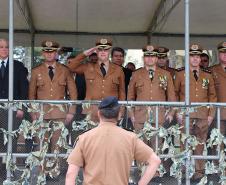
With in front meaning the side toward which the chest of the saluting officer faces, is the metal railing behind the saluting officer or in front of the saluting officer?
in front

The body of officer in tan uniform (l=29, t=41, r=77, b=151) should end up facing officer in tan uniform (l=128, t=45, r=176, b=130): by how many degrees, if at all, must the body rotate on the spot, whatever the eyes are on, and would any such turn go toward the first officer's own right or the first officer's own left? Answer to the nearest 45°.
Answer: approximately 90° to the first officer's own left

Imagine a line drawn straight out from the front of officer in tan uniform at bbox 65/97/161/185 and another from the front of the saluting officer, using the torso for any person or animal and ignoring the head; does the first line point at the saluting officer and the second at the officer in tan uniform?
yes

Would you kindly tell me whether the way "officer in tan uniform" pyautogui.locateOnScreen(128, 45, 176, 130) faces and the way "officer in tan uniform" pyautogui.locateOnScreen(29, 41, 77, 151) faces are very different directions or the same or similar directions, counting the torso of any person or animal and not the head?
same or similar directions

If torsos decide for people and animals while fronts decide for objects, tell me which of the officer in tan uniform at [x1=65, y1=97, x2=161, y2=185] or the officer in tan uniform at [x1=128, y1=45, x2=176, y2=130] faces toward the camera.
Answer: the officer in tan uniform at [x1=128, y1=45, x2=176, y2=130]

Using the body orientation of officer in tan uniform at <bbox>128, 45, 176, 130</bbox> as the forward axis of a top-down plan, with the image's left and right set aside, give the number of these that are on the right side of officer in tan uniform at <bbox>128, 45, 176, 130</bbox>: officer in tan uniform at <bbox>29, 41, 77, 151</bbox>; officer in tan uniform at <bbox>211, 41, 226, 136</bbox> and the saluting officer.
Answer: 2

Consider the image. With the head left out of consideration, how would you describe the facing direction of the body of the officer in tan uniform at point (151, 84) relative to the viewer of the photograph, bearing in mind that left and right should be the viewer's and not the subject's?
facing the viewer

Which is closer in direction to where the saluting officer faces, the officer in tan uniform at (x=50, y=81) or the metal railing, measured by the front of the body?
the metal railing

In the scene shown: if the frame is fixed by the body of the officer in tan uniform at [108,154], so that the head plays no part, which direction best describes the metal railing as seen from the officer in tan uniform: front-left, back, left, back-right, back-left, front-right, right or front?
front

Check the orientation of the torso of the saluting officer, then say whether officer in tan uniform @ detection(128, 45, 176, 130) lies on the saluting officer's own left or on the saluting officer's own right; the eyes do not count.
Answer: on the saluting officer's own left

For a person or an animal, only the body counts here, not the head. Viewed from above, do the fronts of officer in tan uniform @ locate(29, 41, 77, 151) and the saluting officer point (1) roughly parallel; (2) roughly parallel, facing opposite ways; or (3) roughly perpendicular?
roughly parallel

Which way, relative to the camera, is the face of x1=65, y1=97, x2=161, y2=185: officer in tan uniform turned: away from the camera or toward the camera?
away from the camera

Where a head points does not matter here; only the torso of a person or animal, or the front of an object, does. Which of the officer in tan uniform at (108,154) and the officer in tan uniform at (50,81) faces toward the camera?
the officer in tan uniform at (50,81)

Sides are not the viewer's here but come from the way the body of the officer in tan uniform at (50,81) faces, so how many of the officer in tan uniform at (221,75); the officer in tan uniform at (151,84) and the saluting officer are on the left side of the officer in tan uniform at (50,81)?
3

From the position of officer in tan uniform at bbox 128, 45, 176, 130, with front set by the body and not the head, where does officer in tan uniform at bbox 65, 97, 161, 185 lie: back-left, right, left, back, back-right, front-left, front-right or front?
front

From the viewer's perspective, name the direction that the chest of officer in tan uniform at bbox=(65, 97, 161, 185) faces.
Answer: away from the camera

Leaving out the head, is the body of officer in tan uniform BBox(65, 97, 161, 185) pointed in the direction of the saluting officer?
yes

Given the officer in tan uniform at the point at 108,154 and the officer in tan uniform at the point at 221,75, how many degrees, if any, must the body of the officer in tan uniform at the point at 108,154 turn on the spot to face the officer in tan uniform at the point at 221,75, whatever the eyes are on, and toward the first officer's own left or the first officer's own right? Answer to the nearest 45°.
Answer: approximately 45° to the first officer's own right

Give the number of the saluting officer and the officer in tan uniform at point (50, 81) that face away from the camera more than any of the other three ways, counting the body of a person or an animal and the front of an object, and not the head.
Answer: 0

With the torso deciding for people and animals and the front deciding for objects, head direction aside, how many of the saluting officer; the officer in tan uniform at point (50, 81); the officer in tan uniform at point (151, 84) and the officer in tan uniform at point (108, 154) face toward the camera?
3

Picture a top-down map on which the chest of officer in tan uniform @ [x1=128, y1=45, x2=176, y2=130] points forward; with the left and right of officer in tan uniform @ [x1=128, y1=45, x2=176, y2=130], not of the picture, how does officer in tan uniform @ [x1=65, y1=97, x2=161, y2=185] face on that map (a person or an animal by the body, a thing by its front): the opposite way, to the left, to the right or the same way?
the opposite way

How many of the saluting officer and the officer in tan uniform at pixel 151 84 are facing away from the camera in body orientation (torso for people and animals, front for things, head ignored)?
0
